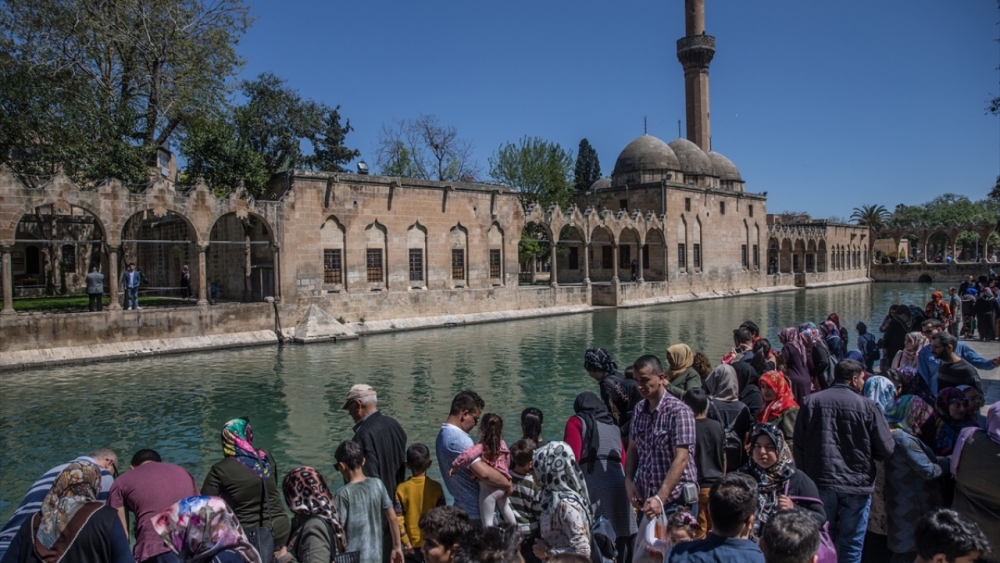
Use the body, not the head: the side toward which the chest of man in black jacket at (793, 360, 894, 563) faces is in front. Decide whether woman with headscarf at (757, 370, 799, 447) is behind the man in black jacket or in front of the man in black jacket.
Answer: in front

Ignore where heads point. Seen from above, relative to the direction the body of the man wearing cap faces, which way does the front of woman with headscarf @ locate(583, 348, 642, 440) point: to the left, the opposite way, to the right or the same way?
the same way

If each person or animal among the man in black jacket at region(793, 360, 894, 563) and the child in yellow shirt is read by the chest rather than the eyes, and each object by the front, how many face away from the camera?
2

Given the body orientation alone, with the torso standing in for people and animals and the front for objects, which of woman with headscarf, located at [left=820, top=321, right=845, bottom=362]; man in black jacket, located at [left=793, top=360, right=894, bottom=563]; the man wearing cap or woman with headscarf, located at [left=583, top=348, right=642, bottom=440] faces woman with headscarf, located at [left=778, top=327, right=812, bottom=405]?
the man in black jacket

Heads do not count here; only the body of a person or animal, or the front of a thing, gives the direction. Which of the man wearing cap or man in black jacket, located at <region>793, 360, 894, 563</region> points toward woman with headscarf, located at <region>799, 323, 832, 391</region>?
the man in black jacket

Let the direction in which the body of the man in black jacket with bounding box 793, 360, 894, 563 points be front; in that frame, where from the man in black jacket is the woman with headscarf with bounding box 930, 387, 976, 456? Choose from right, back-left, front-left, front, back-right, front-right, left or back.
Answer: front-right

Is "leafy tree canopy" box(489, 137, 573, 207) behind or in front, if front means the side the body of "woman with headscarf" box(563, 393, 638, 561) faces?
in front

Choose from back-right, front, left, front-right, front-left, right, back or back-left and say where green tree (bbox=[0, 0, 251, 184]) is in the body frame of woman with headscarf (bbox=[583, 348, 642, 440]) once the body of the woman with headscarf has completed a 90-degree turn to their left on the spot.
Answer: right

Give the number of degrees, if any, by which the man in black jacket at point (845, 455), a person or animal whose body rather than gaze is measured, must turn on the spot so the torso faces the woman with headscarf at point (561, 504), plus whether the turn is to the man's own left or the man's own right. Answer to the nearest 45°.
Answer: approximately 135° to the man's own left

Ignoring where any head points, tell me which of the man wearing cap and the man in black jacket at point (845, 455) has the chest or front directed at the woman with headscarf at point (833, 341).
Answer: the man in black jacket

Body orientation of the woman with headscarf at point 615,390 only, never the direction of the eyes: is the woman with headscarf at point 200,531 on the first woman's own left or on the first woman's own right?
on the first woman's own left

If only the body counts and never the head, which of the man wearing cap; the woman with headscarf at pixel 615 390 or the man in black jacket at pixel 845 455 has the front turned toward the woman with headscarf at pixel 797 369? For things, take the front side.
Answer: the man in black jacket

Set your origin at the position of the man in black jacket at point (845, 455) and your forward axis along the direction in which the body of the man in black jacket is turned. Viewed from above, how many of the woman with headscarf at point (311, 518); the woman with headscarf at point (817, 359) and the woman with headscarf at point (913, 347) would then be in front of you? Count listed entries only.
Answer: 2

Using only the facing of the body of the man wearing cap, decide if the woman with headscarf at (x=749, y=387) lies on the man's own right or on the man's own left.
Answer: on the man's own right

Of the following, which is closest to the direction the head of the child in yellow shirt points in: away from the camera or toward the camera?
away from the camera

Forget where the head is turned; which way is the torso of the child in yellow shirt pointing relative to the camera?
away from the camera

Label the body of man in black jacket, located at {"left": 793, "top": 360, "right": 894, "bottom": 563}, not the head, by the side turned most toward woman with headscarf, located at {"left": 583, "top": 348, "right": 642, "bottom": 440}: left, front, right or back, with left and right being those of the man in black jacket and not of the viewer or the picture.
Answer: left

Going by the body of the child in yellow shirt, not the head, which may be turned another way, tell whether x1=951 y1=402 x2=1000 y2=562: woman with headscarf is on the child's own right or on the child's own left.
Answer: on the child's own right

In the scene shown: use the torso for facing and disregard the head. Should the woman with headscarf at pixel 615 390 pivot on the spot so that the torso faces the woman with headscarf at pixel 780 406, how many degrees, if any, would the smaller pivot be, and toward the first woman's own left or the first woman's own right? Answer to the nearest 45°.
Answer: approximately 135° to the first woman's own right
